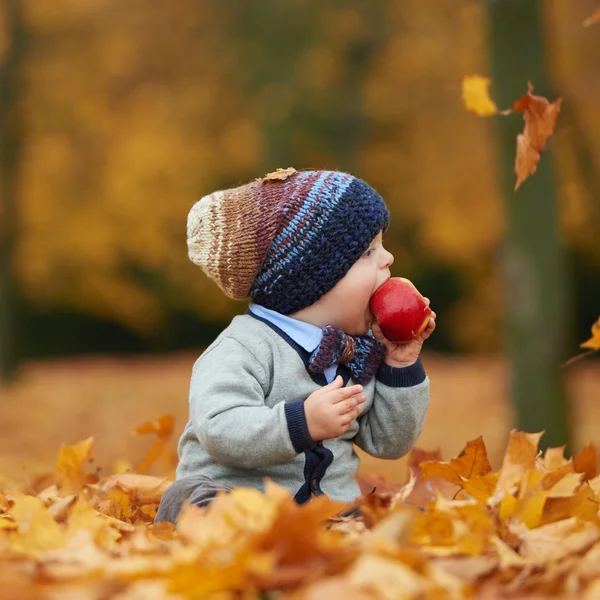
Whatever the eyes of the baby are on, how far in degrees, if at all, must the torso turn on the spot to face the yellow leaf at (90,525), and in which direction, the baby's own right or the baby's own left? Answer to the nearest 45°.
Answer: approximately 90° to the baby's own right

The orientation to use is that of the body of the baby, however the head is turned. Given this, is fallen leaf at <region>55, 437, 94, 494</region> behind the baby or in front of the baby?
behind

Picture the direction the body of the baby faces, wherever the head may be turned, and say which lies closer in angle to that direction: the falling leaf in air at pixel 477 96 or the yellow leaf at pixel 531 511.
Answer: the yellow leaf

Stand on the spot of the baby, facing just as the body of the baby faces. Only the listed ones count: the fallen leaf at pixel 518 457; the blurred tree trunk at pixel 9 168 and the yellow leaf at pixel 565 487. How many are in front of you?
2

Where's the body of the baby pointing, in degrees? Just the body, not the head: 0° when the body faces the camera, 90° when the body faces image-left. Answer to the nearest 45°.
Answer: approximately 315°

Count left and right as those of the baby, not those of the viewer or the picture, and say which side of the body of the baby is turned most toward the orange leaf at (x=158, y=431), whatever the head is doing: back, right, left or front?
back

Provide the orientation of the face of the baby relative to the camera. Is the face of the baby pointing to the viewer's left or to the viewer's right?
to the viewer's right

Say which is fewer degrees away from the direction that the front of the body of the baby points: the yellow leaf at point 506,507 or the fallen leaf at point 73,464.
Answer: the yellow leaf
